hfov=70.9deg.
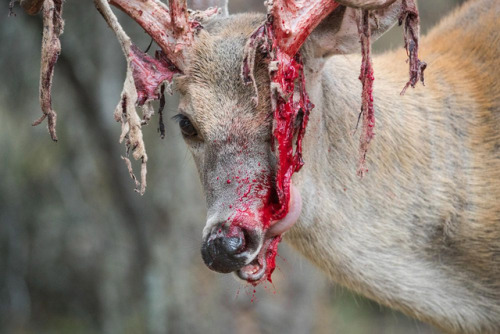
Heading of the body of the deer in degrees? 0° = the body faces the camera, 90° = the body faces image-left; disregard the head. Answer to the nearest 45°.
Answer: approximately 45°
